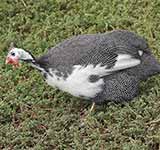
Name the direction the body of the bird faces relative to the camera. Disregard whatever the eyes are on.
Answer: to the viewer's left
